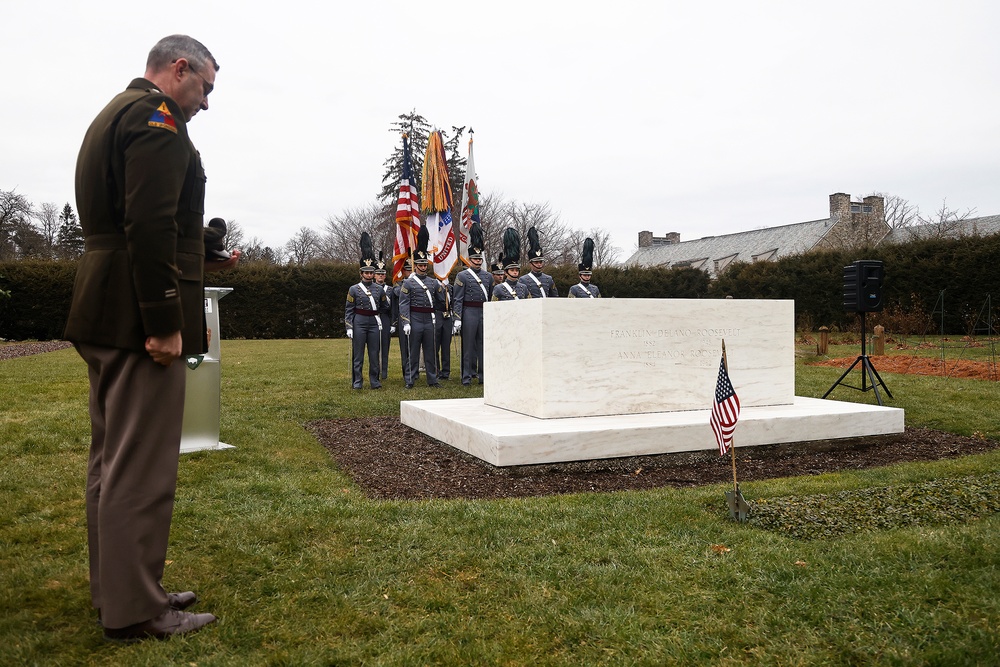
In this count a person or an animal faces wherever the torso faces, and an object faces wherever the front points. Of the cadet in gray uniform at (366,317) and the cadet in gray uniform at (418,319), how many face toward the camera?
2

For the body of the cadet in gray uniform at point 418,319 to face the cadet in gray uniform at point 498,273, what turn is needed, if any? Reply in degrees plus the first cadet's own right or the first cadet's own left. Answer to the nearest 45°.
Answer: approximately 135° to the first cadet's own left

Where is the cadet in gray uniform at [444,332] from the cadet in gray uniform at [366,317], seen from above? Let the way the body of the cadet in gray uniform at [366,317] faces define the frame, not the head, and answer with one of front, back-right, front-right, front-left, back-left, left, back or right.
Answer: back-left

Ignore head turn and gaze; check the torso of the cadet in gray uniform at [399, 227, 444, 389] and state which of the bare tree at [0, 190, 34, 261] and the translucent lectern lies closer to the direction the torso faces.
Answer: the translucent lectern

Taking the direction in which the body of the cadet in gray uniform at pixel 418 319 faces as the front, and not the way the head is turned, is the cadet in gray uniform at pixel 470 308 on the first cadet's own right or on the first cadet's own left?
on the first cadet's own left

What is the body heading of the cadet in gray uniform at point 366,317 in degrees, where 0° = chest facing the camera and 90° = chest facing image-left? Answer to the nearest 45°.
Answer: approximately 0°

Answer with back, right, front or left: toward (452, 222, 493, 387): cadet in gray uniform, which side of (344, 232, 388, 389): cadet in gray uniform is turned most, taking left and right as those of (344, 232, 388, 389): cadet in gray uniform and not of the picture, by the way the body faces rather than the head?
left

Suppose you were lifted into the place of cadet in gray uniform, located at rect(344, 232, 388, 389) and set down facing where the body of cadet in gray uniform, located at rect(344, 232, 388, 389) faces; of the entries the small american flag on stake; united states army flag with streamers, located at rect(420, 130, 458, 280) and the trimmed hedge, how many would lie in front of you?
1

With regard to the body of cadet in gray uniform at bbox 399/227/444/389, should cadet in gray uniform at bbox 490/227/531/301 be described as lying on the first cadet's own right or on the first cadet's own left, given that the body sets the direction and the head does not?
on the first cadet's own left

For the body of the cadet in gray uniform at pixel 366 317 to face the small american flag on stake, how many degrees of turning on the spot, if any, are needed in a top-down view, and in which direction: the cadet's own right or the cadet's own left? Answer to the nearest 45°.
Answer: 0° — they already face it

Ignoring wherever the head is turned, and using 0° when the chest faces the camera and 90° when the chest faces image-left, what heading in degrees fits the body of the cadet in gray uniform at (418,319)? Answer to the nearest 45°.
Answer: approximately 0°

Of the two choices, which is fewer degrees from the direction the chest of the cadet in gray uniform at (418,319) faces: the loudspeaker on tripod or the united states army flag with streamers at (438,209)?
the loudspeaker on tripod

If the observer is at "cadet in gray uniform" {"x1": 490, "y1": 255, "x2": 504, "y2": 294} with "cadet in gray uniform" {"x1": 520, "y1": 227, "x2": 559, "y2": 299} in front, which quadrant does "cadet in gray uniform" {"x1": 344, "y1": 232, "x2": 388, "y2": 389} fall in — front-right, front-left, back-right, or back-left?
back-right
